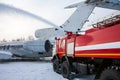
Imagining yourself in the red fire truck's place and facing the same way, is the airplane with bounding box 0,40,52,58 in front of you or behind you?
in front
